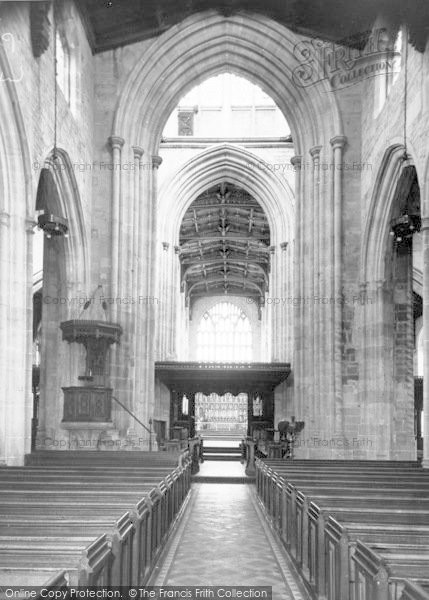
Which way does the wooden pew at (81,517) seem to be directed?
away from the camera

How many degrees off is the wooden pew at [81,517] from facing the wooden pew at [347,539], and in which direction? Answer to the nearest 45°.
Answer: approximately 135° to its right

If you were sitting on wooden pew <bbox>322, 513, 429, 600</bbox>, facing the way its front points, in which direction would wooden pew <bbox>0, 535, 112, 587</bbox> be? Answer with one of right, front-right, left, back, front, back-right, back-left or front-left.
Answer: back-left

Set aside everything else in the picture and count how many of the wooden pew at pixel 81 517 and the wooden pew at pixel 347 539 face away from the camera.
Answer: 2

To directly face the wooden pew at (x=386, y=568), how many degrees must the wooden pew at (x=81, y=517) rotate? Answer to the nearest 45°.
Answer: approximately 135° to its right

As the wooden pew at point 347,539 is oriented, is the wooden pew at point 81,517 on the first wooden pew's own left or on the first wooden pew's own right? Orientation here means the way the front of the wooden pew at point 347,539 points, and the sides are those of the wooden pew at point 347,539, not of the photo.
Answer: on the first wooden pew's own left

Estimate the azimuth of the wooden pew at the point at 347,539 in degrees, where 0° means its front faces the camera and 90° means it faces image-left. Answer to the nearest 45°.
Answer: approximately 180°
